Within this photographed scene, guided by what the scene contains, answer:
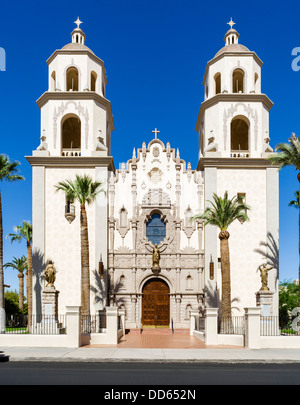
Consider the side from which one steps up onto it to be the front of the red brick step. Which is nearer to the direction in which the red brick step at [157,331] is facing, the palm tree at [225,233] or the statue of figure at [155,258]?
the palm tree

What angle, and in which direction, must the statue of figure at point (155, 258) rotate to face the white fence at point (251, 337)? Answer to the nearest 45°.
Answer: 0° — it already faces it

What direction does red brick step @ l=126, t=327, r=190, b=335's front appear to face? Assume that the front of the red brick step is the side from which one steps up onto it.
toward the camera

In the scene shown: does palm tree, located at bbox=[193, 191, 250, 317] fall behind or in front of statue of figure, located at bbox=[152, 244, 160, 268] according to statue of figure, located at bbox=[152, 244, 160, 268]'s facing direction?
in front

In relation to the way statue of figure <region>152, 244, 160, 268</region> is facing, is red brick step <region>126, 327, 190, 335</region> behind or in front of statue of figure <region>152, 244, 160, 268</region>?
in front

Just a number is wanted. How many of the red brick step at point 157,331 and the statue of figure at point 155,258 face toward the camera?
2

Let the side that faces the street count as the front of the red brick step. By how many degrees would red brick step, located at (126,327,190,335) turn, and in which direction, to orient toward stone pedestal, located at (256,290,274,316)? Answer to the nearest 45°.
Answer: approximately 45° to its left
